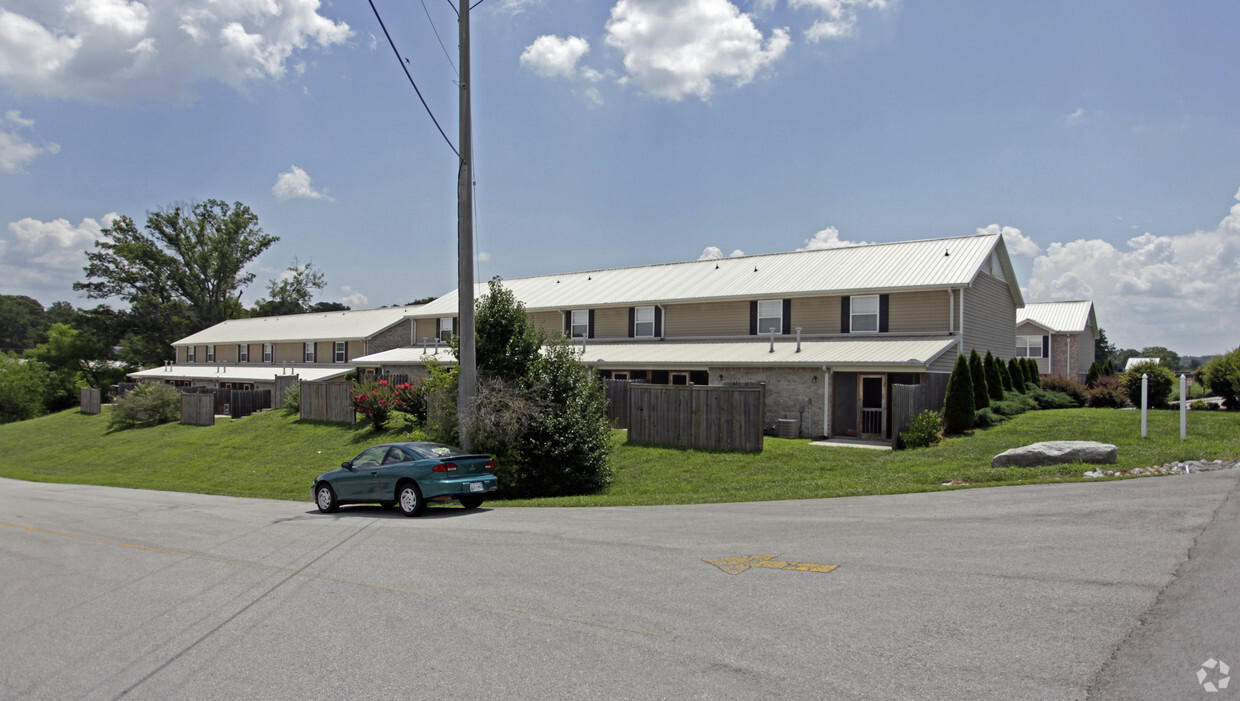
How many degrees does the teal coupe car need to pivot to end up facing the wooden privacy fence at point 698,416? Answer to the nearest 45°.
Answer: approximately 90° to its right

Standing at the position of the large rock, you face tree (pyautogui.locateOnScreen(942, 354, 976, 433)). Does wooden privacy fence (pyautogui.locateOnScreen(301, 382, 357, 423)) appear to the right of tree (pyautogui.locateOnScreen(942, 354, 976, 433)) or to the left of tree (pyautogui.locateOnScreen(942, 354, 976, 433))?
left

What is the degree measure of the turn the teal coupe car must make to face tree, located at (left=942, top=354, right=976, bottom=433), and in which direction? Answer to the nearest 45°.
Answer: approximately 135° to its right

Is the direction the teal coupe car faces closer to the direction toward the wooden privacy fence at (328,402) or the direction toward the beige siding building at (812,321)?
the wooden privacy fence

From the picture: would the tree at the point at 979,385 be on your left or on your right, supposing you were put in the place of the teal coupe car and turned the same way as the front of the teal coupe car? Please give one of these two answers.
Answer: on your right

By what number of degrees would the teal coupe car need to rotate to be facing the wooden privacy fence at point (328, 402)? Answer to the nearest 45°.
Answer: approximately 45° to its right

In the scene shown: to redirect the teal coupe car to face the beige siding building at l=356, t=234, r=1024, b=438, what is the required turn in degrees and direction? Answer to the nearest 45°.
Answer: approximately 90° to its right

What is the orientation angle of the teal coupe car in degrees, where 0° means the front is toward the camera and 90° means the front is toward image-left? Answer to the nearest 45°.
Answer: approximately 135°

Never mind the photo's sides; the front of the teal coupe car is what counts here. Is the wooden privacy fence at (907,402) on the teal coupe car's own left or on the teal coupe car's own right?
on the teal coupe car's own right

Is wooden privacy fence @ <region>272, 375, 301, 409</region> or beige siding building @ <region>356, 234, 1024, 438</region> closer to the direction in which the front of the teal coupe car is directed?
the wooden privacy fence

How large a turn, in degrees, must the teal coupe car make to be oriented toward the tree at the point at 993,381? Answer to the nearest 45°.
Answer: approximately 135° to its right
